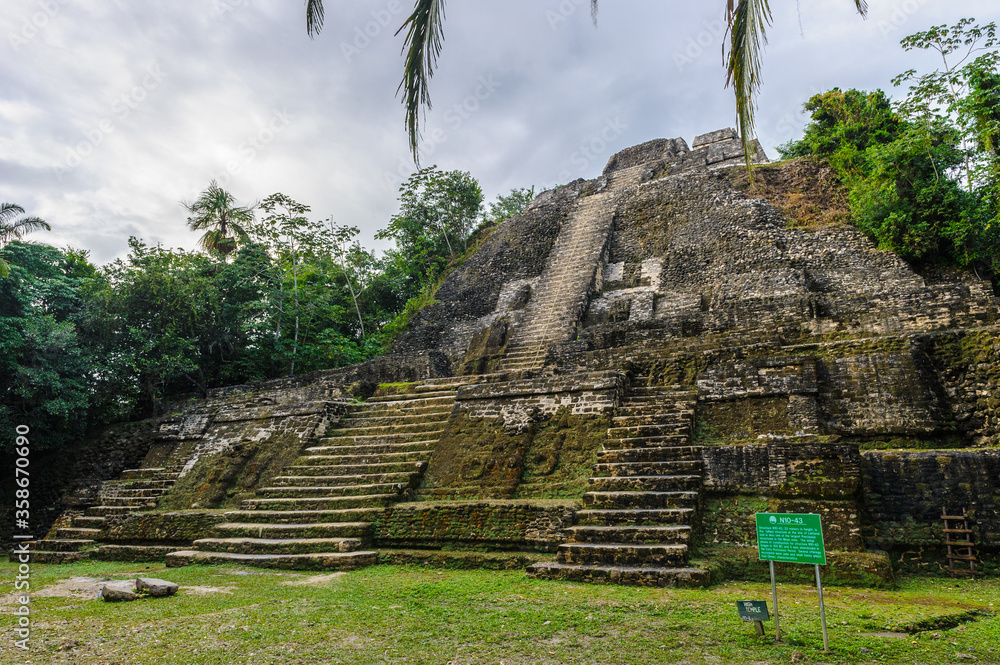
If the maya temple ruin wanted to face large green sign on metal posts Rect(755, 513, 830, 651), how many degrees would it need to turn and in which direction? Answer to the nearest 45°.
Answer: approximately 45° to its left

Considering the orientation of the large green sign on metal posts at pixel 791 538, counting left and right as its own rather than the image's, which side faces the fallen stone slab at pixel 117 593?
right

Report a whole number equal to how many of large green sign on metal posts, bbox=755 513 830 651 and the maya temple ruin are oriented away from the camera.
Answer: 0

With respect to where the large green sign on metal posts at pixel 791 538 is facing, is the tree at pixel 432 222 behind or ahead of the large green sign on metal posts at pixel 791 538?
behind

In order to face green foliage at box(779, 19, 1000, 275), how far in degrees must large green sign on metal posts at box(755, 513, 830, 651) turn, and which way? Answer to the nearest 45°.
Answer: approximately 180°

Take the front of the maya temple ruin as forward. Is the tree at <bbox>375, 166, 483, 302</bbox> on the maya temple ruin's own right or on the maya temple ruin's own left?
on the maya temple ruin's own right

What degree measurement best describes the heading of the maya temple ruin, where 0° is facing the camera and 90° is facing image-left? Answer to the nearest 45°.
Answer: approximately 45°
